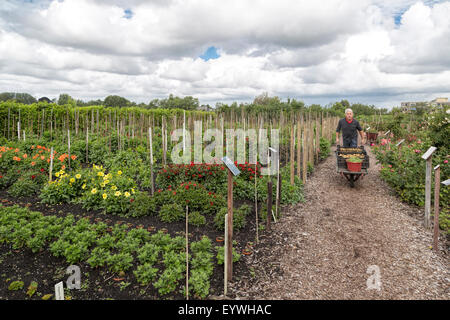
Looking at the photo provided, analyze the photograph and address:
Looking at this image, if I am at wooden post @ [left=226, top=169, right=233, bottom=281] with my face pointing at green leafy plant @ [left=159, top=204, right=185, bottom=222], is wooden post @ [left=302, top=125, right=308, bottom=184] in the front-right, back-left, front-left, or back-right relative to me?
front-right

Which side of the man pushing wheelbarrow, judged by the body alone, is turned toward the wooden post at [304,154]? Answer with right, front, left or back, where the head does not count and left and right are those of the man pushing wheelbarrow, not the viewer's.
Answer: right

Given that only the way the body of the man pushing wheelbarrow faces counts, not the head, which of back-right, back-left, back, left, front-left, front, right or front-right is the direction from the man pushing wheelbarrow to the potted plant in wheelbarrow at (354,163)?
front

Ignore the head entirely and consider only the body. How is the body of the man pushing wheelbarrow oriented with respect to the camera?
toward the camera

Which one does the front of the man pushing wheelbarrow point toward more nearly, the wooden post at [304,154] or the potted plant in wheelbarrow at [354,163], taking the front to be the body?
the potted plant in wheelbarrow

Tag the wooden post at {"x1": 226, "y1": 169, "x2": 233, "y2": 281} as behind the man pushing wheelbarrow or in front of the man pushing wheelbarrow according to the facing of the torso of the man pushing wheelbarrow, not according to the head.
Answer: in front

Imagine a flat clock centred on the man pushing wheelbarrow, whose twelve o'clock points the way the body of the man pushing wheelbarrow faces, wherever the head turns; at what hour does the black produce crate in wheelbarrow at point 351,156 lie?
The black produce crate in wheelbarrow is roughly at 12 o'clock from the man pushing wheelbarrow.

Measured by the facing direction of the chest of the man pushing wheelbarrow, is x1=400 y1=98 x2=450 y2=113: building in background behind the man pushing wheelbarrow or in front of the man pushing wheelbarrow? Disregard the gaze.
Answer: behind
